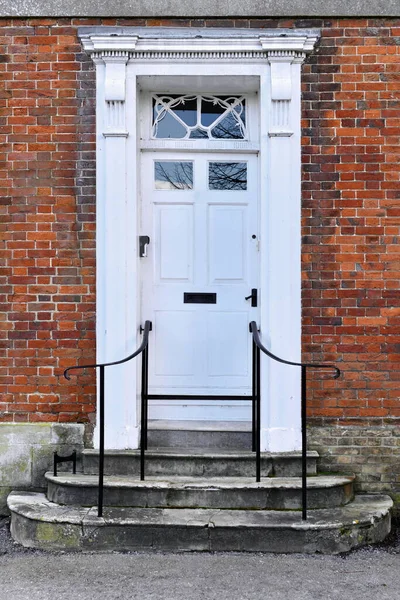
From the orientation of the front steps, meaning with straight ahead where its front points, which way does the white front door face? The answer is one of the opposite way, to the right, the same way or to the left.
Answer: the same way

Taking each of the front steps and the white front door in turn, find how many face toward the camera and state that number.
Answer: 2

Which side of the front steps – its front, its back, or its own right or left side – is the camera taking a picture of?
front

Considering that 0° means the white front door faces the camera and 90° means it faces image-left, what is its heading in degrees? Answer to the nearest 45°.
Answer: approximately 0°
